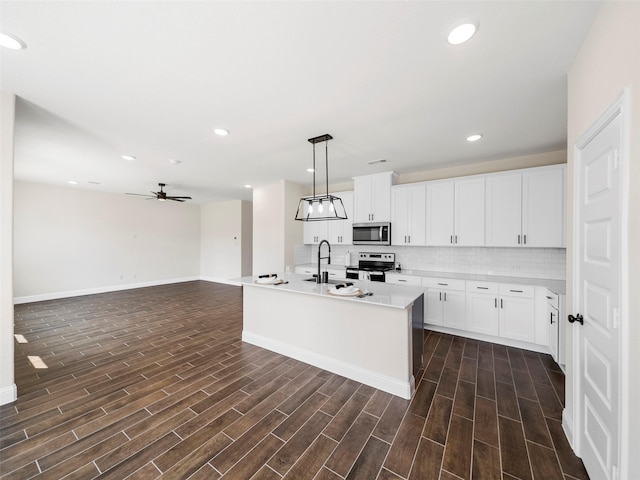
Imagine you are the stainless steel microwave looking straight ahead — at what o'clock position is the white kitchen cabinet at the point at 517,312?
The white kitchen cabinet is roughly at 10 o'clock from the stainless steel microwave.

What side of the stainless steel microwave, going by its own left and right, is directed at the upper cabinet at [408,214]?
left

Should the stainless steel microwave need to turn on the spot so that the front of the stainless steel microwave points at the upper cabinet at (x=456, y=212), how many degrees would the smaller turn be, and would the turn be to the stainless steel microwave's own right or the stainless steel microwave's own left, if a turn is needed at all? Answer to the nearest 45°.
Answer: approximately 90° to the stainless steel microwave's own left

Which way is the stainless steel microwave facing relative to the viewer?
toward the camera

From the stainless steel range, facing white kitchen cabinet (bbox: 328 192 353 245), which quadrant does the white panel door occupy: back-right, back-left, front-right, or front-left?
back-left

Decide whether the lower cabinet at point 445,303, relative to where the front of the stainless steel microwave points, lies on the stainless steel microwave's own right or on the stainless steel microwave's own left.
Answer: on the stainless steel microwave's own left

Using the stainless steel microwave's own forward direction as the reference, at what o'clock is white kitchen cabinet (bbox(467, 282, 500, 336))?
The white kitchen cabinet is roughly at 10 o'clock from the stainless steel microwave.

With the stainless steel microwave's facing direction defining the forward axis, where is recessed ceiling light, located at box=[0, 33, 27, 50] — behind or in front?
in front
